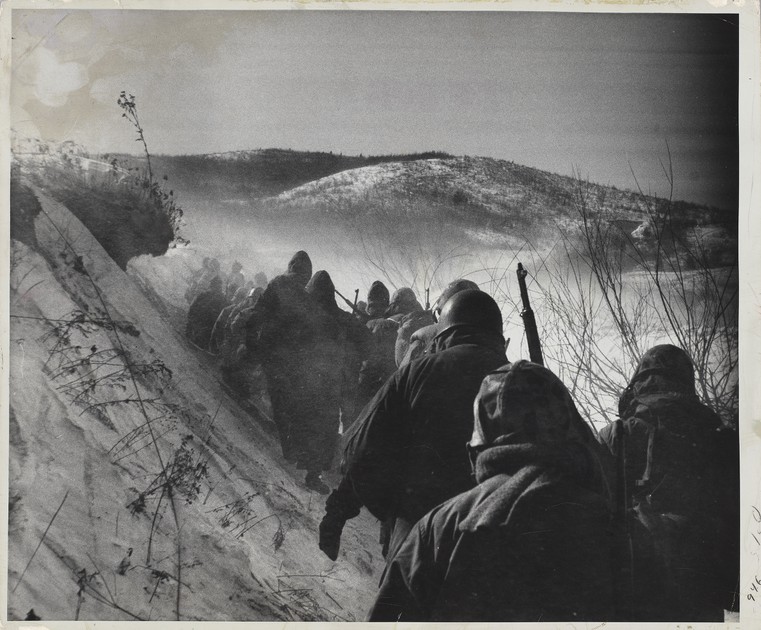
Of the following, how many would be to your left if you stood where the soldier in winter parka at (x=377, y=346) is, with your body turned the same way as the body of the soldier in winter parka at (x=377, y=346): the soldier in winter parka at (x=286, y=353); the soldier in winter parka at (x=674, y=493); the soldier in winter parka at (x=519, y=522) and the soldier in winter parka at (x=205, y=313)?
2

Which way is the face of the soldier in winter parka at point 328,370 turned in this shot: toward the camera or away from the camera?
away from the camera

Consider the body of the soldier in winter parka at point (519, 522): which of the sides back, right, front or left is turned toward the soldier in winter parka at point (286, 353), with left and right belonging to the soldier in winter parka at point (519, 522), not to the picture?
front

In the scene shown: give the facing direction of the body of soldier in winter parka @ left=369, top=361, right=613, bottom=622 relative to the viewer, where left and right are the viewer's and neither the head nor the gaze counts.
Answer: facing away from the viewer and to the left of the viewer

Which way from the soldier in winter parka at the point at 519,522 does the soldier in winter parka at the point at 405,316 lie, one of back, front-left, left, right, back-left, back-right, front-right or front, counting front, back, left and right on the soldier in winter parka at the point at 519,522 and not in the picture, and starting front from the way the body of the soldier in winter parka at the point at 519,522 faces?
front

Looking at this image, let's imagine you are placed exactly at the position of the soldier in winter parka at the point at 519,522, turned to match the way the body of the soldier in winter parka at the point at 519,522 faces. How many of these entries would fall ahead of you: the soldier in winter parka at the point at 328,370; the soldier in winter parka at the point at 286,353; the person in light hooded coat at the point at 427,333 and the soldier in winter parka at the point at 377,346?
4

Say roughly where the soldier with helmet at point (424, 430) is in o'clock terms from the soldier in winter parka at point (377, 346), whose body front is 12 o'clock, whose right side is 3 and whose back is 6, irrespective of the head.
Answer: The soldier with helmet is roughly at 5 o'clock from the soldier in winter parka.

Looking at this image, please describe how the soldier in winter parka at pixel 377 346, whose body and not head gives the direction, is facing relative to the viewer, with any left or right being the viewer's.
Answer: facing away from the viewer

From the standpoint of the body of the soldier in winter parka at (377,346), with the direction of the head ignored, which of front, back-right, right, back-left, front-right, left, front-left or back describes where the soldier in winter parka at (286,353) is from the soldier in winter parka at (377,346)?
left

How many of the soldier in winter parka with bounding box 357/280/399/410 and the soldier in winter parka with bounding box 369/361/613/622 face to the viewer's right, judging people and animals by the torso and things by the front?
0
